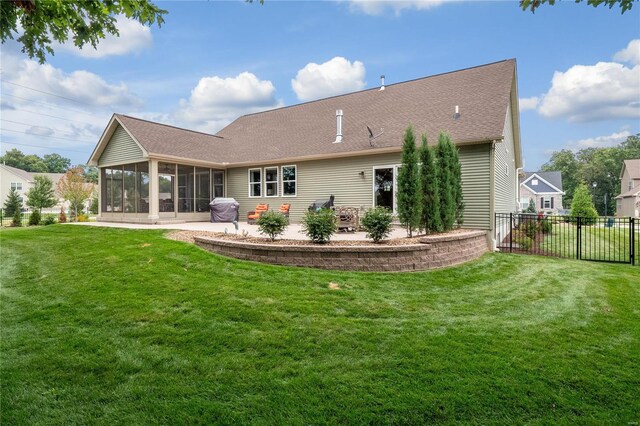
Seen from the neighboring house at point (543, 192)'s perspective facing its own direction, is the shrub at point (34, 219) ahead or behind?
ahead

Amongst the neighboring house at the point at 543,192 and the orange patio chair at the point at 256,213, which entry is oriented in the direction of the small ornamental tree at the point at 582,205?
the neighboring house

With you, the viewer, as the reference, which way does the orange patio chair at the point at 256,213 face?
facing the viewer and to the left of the viewer

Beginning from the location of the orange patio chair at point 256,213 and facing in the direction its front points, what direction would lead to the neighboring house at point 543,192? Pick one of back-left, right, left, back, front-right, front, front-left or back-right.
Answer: back

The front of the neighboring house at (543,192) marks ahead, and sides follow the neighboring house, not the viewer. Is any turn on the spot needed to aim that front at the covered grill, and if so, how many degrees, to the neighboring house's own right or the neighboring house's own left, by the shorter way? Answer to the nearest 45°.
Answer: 0° — it already faces it

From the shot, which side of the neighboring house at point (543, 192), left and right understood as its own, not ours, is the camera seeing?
front

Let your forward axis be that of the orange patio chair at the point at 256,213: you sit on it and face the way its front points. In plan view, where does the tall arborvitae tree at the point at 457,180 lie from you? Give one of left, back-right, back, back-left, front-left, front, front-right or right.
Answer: left

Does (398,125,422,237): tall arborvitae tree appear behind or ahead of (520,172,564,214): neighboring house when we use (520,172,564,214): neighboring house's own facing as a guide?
ahead

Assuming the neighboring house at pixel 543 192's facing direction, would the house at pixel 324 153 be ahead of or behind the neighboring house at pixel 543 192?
ahead

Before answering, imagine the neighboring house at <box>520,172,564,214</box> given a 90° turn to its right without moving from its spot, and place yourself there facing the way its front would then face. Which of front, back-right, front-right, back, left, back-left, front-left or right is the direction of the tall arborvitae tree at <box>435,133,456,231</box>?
left

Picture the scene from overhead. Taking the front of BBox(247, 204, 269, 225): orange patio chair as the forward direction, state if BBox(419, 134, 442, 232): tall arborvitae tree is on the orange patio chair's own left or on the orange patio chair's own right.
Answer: on the orange patio chair's own left

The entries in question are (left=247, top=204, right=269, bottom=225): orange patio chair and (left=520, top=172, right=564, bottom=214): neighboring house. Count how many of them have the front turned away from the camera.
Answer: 0

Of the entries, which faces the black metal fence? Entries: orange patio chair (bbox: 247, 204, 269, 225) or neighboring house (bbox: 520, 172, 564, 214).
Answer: the neighboring house

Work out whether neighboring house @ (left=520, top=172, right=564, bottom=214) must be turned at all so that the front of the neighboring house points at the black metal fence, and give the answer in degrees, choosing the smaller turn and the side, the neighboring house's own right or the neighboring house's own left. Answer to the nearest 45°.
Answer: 0° — it already faces it

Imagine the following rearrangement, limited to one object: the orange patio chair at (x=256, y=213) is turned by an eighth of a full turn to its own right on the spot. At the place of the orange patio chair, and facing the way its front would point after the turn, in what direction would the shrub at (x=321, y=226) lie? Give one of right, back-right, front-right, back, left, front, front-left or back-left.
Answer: left

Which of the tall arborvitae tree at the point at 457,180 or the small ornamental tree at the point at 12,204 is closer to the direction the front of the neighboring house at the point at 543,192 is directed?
the tall arborvitae tree

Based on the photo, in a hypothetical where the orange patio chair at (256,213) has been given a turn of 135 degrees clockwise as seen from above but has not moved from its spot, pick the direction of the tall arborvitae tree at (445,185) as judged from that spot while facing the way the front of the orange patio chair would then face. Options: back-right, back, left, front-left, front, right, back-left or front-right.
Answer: back-right

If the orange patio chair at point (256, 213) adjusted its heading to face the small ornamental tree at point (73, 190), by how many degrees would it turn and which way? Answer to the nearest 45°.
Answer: approximately 90° to its right
